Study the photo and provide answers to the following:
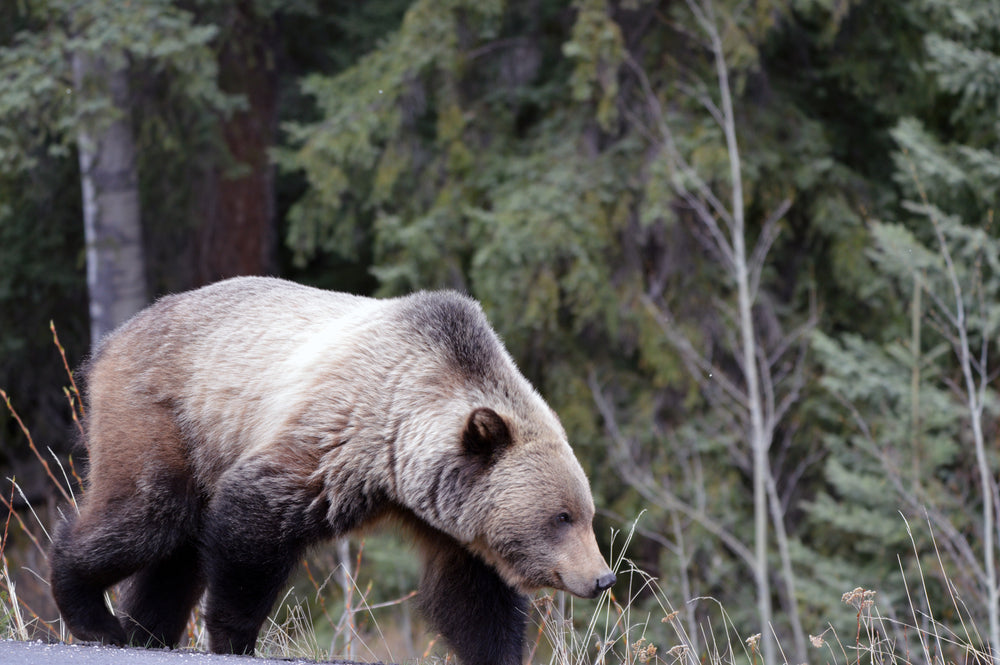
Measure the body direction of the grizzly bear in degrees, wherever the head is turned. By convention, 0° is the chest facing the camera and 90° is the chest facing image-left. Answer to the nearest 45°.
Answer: approximately 270°

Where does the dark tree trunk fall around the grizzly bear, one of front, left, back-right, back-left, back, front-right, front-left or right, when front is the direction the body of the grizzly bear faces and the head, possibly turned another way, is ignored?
left

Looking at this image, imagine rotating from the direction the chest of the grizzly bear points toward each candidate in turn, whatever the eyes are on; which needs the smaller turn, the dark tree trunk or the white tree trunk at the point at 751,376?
the white tree trunk

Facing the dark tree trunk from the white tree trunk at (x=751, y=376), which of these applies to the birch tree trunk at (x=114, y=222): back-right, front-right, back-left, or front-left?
front-left

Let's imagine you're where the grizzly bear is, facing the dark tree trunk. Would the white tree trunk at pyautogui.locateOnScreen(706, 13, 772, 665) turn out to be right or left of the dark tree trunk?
right

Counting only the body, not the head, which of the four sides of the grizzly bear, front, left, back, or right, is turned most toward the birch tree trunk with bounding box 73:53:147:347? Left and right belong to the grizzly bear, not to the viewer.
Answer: left

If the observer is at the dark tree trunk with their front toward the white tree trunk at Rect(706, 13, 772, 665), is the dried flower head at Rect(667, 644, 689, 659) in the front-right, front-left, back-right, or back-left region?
front-right

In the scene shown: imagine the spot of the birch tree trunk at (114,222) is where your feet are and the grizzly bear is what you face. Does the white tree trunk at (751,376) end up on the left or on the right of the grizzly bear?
left

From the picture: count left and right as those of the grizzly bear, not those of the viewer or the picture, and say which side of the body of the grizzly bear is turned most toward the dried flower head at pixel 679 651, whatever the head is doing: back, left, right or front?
front

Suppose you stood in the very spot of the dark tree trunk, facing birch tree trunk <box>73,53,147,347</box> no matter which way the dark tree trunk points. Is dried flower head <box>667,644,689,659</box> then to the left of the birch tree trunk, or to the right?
left

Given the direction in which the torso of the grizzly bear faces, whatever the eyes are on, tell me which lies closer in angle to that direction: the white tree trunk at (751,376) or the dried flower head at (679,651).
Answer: the dried flower head

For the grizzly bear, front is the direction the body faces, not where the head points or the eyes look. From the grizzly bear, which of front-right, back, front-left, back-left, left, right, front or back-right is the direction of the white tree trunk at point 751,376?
front-left
